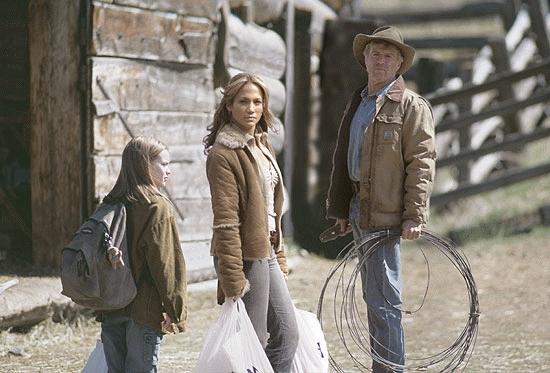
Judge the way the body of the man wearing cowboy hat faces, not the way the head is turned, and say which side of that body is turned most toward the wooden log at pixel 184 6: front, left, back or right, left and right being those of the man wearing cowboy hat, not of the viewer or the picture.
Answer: right

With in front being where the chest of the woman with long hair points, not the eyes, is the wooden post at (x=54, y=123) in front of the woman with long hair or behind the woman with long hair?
behind

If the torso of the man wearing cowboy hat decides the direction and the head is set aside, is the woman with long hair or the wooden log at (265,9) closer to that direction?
the woman with long hair

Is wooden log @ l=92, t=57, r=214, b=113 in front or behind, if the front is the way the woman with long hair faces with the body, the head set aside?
behind

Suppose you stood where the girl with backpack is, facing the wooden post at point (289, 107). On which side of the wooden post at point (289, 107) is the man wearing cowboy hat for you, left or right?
right

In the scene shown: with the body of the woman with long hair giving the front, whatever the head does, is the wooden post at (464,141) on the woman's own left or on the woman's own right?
on the woman's own left

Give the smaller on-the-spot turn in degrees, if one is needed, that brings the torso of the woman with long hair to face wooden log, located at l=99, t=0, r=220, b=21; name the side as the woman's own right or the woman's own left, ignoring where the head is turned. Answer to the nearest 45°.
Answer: approximately 135° to the woman's own left

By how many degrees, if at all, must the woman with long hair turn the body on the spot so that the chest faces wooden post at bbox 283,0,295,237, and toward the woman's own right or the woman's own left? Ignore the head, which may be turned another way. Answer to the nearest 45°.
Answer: approximately 135° to the woman's own left

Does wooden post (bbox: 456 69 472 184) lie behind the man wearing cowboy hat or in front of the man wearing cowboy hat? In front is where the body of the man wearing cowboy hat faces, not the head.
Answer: behind

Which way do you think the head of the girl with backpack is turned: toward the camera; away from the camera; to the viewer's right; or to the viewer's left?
to the viewer's right

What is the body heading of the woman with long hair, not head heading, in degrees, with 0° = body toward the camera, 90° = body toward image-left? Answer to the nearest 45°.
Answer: approximately 315°
